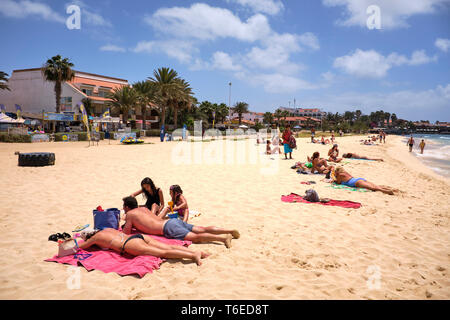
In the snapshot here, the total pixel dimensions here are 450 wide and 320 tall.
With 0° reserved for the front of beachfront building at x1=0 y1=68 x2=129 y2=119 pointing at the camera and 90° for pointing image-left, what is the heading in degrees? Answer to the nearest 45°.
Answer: approximately 315°

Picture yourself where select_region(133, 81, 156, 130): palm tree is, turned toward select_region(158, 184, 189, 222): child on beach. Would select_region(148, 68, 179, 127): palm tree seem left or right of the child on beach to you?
left

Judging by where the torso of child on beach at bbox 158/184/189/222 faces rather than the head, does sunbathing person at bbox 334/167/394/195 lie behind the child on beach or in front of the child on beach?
behind

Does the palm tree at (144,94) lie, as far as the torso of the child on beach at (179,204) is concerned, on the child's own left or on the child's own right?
on the child's own right

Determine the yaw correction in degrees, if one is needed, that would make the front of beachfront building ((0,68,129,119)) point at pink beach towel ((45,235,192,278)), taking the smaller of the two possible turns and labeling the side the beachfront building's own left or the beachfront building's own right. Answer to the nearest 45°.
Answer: approximately 45° to the beachfront building's own right

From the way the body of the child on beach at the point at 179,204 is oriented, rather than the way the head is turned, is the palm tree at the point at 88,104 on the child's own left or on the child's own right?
on the child's own right
